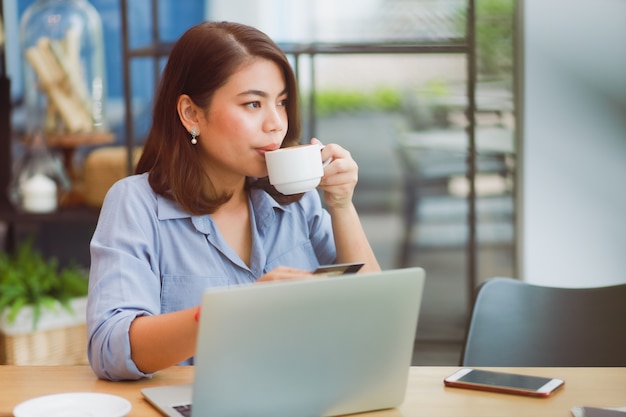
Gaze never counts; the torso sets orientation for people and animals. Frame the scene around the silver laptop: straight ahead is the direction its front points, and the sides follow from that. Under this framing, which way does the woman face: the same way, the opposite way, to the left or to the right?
the opposite way

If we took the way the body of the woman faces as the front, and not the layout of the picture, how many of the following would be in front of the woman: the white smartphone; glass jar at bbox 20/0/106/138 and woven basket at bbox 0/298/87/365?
1

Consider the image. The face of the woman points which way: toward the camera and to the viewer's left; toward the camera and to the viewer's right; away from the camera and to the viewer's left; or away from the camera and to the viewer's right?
toward the camera and to the viewer's right

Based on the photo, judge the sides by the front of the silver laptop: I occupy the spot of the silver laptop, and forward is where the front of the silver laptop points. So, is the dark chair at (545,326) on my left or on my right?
on my right

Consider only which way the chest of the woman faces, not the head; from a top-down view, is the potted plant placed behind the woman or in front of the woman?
behind

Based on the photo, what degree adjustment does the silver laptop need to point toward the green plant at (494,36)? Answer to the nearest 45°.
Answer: approximately 45° to its right

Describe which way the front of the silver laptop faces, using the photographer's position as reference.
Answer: facing away from the viewer and to the left of the viewer

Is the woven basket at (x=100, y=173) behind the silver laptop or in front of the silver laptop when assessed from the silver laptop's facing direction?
in front

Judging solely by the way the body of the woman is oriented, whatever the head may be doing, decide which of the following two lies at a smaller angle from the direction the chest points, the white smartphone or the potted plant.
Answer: the white smartphone

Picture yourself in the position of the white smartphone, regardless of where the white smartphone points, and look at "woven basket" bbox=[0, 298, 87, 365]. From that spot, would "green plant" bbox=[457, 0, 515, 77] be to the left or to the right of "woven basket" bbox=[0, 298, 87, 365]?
right

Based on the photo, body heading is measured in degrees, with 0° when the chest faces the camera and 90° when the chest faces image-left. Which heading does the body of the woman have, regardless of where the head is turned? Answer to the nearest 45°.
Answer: approximately 315°
